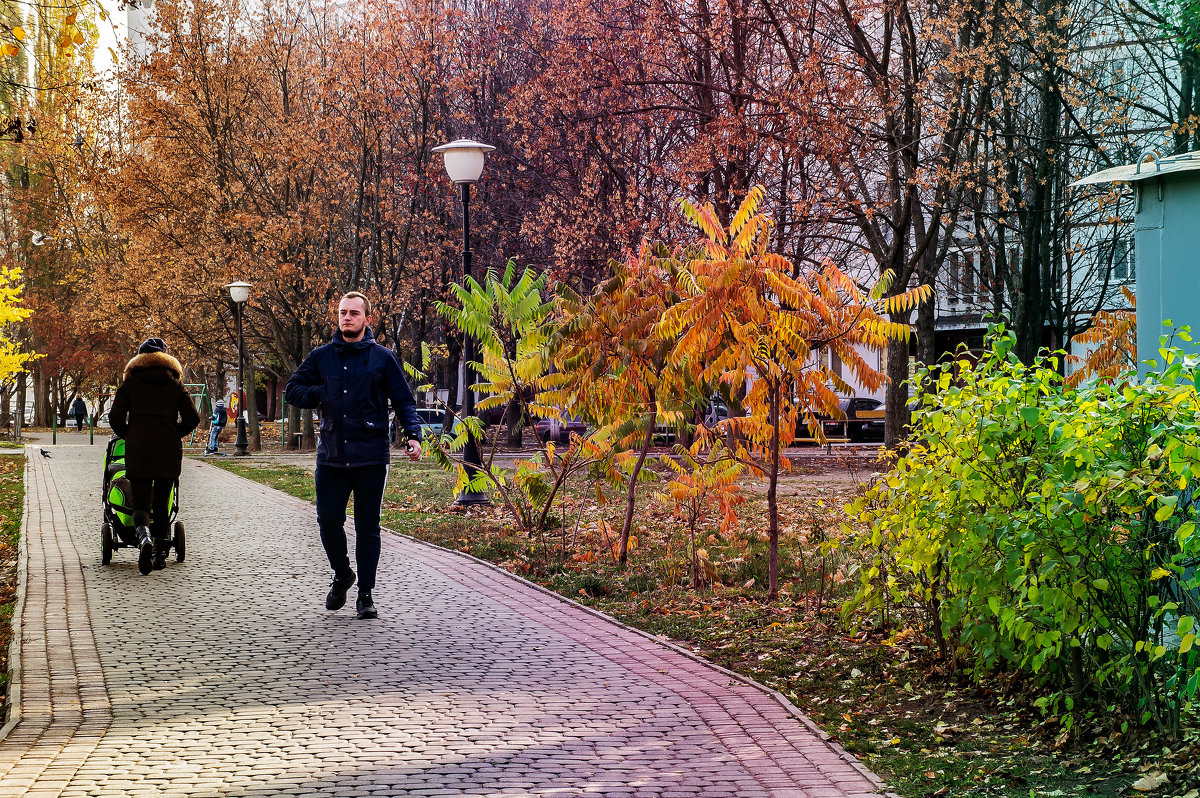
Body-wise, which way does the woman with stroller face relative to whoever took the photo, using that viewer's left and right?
facing away from the viewer

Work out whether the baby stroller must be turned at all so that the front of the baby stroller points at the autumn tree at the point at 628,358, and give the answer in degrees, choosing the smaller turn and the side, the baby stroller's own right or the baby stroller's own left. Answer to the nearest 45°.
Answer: approximately 135° to the baby stroller's own right

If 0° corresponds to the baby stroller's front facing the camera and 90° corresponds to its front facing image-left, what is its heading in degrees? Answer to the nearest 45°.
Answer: approximately 180°

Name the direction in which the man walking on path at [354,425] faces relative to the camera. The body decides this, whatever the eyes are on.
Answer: toward the camera

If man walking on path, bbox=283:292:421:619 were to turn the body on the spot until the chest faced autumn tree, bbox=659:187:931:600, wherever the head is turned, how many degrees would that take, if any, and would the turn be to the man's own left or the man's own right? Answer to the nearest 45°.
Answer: approximately 90° to the man's own left

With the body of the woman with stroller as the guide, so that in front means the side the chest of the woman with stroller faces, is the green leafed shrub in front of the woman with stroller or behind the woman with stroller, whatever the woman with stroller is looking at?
behind

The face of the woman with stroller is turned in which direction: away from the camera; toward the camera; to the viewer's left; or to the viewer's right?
away from the camera

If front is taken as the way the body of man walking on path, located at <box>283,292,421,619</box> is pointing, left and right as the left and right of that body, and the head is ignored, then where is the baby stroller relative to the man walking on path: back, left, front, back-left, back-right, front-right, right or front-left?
back-right

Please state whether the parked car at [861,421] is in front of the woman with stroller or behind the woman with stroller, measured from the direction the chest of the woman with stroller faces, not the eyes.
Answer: in front

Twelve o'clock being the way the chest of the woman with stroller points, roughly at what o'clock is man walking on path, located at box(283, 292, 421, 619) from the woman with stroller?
The man walking on path is roughly at 5 o'clock from the woman with stroller.

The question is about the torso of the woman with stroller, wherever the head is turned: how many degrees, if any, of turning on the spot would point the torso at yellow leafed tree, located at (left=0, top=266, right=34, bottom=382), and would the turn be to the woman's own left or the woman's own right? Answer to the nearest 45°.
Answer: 0° — they already face it

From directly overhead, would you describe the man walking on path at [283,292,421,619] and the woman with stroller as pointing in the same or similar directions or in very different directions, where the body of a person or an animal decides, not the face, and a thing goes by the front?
very different directions

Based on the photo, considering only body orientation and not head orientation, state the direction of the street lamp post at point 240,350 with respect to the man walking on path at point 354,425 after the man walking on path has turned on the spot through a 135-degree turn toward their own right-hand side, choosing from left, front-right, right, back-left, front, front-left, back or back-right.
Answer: front-right

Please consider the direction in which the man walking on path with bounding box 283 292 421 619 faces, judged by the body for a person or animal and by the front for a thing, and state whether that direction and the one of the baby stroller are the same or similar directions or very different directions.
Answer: very different directions

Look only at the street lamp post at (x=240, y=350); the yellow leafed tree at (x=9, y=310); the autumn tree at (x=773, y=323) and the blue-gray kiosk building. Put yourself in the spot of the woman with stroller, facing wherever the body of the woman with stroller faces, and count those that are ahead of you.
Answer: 2
